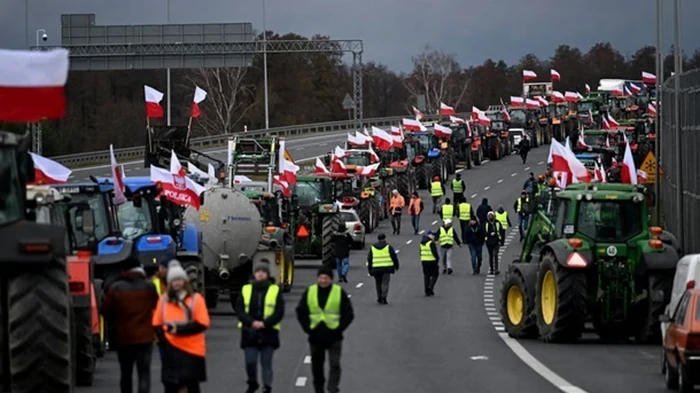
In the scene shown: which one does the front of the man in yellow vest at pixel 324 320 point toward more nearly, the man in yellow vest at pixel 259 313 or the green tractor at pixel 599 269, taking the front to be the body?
the man in yellow vest

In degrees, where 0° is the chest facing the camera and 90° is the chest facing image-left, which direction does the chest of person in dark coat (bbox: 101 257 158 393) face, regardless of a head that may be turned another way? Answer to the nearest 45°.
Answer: approximately 180°

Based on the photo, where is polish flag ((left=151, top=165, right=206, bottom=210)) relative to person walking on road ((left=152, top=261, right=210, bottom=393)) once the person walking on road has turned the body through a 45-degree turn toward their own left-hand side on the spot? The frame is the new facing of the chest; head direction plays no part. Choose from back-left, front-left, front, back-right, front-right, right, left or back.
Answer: back-left

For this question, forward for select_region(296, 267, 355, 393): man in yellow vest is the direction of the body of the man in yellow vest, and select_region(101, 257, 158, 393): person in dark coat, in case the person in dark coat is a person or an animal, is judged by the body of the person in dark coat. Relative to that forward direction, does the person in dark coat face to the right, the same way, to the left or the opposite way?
the opposite way

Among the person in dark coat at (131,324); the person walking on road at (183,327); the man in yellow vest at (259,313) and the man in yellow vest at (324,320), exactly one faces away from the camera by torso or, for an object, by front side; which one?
the person in dark coat

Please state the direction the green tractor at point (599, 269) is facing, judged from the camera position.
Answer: facing away from the viewer and to the left of the viewer
